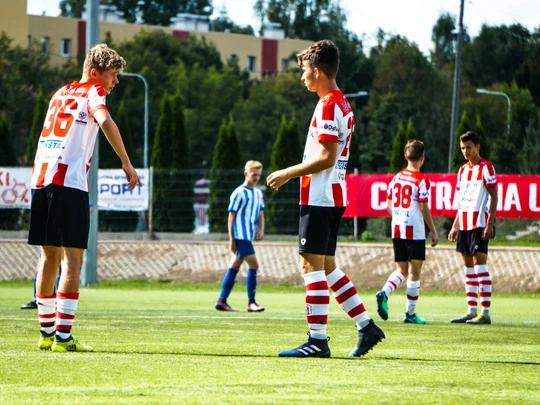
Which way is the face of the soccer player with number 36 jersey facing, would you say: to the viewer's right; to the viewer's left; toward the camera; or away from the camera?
to the viewer's right

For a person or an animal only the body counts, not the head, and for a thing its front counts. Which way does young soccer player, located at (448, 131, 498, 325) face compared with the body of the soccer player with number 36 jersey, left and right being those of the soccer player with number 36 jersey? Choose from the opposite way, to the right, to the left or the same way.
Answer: the opposite way

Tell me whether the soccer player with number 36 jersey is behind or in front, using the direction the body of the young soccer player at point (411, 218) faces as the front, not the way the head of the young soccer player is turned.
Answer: behind

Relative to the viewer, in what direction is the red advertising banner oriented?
toward the camera

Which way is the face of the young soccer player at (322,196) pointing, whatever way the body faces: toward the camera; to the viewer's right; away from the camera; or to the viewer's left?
to the viewer's left

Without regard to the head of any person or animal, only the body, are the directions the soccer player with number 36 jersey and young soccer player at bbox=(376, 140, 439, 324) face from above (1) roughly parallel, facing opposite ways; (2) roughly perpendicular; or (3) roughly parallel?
roughly parallel

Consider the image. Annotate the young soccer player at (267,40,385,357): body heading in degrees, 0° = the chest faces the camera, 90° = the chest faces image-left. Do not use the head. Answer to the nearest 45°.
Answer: approximately 90°

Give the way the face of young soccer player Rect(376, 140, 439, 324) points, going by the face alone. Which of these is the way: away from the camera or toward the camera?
away from the camera

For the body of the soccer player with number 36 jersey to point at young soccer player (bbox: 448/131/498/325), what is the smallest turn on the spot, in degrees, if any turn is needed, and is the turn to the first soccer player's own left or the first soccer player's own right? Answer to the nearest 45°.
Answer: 0° — they already face them

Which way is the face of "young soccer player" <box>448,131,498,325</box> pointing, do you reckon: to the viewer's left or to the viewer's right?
to the viewer's left

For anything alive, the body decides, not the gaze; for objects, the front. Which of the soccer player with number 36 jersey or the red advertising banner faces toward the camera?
the red advertising banner

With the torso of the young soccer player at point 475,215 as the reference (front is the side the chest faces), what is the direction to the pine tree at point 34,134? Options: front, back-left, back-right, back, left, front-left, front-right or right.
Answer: right

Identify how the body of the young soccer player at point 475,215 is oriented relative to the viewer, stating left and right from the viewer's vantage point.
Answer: facing the viewer and to the left of the viewer

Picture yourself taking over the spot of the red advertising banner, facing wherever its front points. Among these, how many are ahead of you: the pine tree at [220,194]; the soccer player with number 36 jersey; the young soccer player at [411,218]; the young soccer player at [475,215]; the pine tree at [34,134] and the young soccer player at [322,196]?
4

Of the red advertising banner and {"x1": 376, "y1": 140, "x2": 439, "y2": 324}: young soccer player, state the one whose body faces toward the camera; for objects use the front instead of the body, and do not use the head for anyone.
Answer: the red advertising banner

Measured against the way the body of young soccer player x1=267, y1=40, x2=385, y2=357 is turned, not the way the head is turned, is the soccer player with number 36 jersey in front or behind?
in front
